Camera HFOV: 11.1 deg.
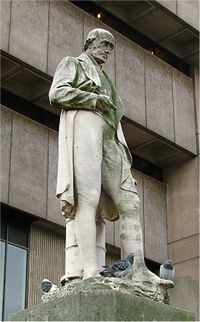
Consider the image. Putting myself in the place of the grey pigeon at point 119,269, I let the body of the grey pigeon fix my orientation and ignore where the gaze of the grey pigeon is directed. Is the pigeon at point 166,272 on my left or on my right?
on my left
